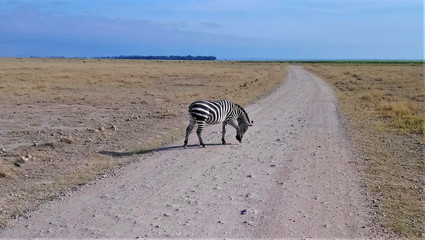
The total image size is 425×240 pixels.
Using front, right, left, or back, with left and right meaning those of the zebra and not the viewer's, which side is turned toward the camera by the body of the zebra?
right
